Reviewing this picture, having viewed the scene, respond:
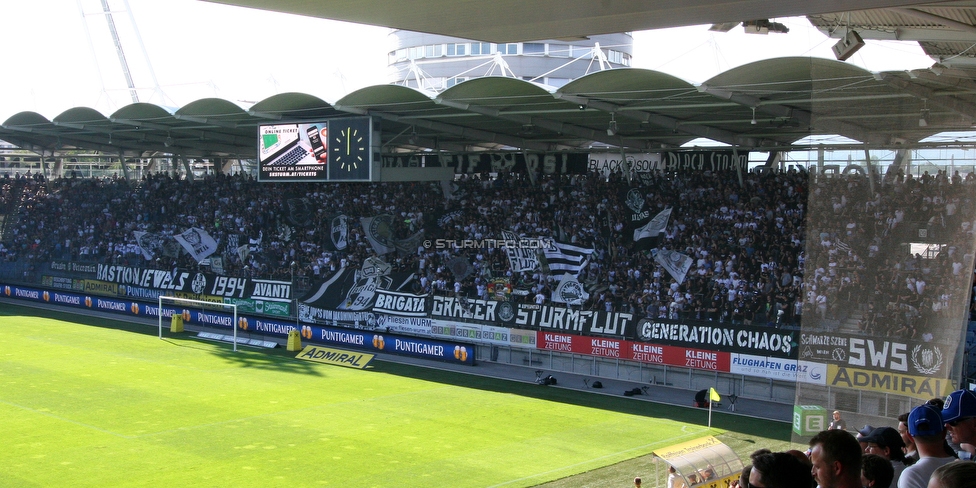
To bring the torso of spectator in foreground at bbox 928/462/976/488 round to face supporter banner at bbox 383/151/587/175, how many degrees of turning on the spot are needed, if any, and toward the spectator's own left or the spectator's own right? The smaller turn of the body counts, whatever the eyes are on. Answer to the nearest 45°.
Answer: approximately 45° to the spectator's own right

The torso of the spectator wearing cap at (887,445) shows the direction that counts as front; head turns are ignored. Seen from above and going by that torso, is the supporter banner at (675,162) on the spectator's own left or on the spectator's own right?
on the spectator's own right

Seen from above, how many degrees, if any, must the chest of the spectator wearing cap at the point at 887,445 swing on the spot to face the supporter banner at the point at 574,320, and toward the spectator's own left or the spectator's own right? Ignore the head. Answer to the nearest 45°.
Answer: approximately 45° to the spectator's own right

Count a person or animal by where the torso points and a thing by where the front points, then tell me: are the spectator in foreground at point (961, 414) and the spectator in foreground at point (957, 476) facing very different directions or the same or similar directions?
same or similar directions

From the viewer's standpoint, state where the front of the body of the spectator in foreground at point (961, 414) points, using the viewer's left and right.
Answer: facing to the left of the viewer
